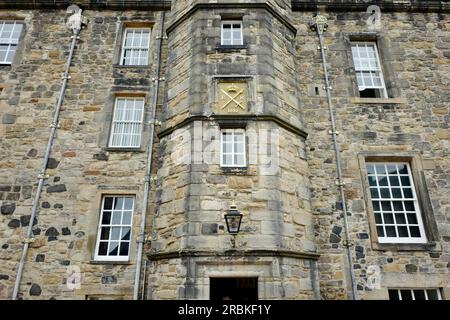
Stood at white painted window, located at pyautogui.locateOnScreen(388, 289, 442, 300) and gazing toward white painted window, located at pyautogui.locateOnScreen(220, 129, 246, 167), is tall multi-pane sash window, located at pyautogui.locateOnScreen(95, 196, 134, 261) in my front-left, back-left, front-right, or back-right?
front-right

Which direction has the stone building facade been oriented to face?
toward the camera
